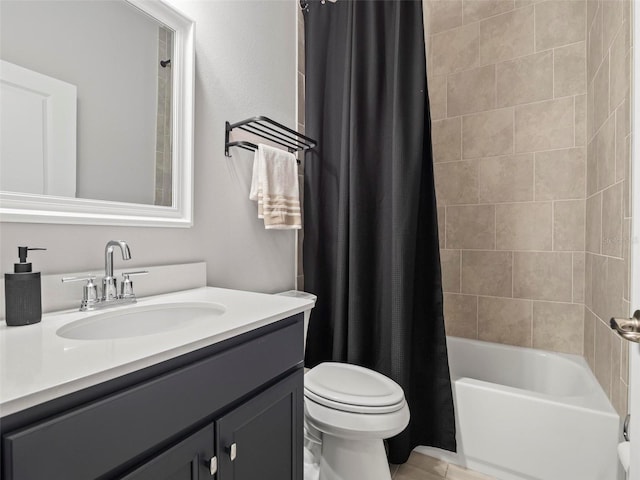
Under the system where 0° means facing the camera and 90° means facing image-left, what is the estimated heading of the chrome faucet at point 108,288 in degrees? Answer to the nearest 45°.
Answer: approximately 315°

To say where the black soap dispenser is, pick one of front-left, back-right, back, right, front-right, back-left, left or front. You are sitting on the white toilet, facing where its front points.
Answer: right

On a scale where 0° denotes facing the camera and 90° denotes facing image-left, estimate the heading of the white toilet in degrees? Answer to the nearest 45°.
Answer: approximately 315°

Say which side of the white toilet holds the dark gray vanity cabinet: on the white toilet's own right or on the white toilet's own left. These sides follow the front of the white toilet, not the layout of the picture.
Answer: on the white toilet's own right

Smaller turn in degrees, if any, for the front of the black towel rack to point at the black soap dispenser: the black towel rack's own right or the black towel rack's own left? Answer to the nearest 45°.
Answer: approximately 90° to the black towel rack's own right

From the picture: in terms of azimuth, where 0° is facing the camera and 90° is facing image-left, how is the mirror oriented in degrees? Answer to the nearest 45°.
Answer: approximately 315°
